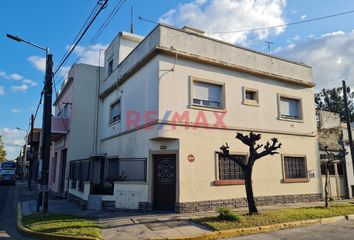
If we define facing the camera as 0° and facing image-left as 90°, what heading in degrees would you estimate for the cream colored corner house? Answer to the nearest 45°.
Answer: approximately 0°

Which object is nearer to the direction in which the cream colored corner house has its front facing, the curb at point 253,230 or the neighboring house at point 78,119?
the curb

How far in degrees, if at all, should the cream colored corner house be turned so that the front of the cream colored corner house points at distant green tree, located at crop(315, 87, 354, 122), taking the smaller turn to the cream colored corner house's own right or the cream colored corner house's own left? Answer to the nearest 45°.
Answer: approximately 135° to the cream colored corner house's own left

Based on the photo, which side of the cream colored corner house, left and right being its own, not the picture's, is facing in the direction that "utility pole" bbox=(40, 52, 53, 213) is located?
right

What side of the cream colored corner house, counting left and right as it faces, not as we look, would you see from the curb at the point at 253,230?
front

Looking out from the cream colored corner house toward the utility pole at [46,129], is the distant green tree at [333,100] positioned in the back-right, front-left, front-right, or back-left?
back-right

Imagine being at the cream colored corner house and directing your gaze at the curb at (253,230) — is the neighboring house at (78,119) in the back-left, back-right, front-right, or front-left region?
back-right

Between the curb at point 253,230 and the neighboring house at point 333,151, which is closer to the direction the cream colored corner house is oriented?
the curb

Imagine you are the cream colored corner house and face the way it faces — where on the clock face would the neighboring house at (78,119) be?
The neighboring house is roughly at 4 o'clock from the cream colored corner house.

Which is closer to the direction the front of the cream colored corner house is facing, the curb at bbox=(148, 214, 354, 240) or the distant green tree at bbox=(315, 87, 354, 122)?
the curb

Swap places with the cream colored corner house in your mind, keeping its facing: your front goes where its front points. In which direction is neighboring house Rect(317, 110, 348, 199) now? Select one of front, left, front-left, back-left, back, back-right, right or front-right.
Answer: back-left

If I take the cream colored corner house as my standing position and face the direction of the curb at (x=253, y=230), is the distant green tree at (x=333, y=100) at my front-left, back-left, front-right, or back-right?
back-left

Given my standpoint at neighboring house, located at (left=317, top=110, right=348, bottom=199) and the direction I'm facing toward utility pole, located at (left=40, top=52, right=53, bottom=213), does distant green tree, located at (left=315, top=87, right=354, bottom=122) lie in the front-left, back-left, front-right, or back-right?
back-right

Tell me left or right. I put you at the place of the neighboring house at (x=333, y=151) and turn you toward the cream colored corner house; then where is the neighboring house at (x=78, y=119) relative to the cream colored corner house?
right
